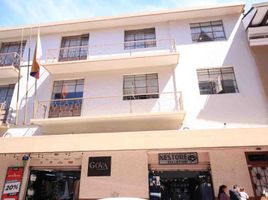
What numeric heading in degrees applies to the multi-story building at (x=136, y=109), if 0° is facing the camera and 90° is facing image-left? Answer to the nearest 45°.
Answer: approximately 0°
